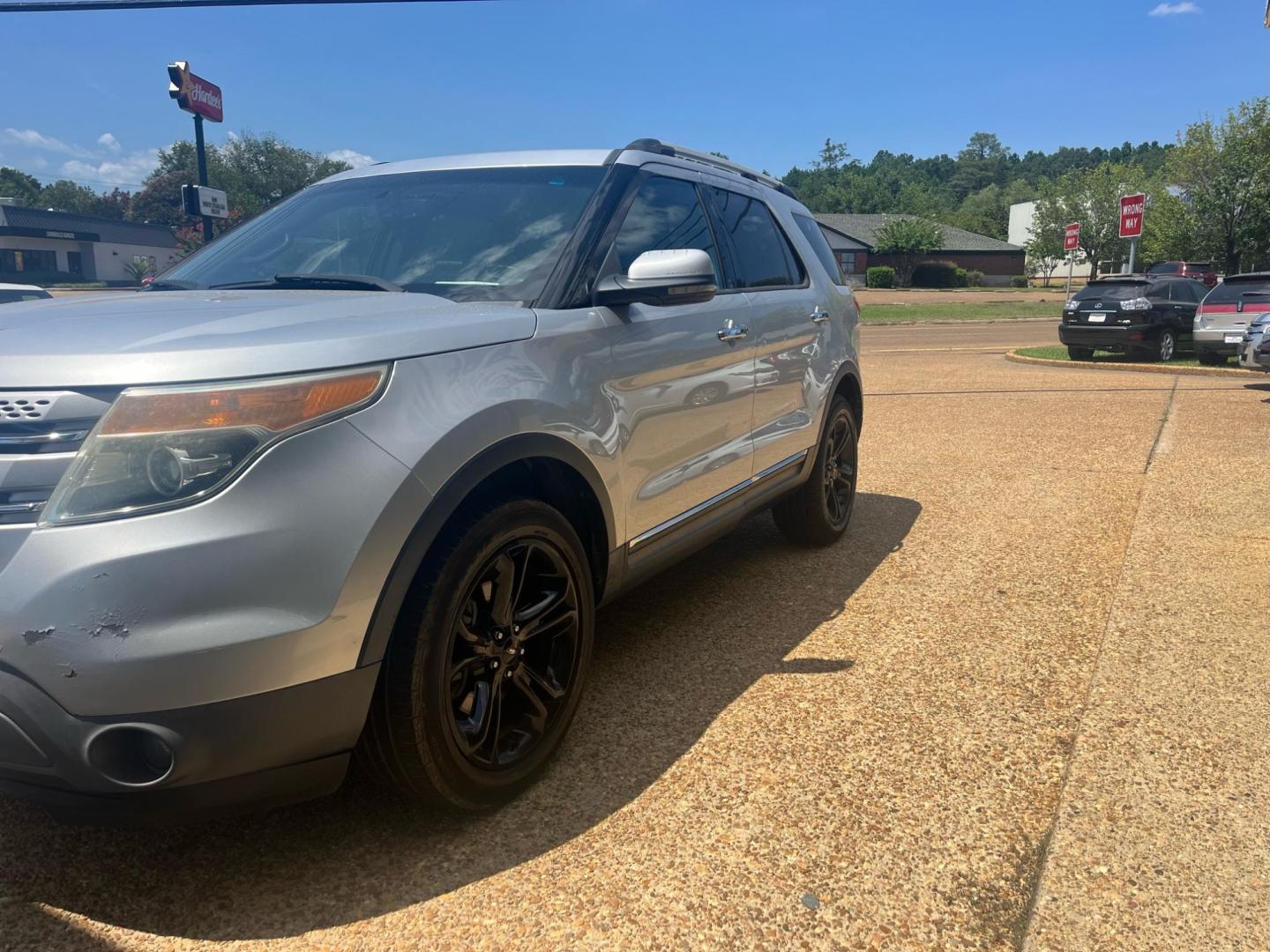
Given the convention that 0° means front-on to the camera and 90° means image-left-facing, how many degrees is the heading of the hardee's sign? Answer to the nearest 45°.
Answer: approximately 315°

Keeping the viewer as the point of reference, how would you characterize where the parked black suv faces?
facing away from the viewer and to the right of the viewer

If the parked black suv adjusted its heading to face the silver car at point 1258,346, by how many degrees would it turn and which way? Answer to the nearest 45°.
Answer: approximately 135° to its right
